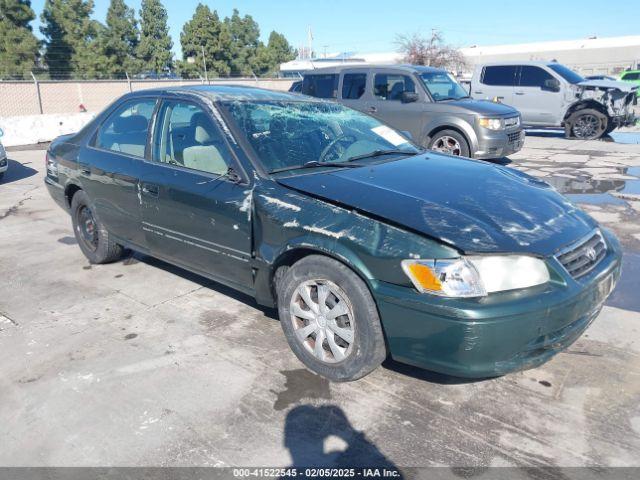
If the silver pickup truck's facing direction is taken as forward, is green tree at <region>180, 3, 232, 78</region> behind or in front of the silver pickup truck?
behind

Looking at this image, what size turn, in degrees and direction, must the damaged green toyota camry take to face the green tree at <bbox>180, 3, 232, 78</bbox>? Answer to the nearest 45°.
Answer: approximately 135° to its left

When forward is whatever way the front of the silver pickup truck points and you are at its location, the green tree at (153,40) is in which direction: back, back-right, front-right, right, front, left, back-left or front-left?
back

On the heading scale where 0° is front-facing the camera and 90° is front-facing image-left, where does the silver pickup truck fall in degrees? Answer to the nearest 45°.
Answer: approximately 315°

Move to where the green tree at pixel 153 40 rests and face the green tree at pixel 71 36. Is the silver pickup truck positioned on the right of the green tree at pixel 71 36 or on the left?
left

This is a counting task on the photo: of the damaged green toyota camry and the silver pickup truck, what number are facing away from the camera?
0

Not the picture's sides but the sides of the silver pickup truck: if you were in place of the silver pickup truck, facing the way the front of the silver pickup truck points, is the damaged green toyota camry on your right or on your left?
on your right

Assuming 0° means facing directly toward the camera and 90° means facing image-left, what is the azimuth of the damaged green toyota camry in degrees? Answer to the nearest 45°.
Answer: approximately 315°

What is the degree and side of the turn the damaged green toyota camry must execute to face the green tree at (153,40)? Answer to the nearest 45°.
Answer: approximately 135° to its left

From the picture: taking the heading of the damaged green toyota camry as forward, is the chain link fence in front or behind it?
behind
